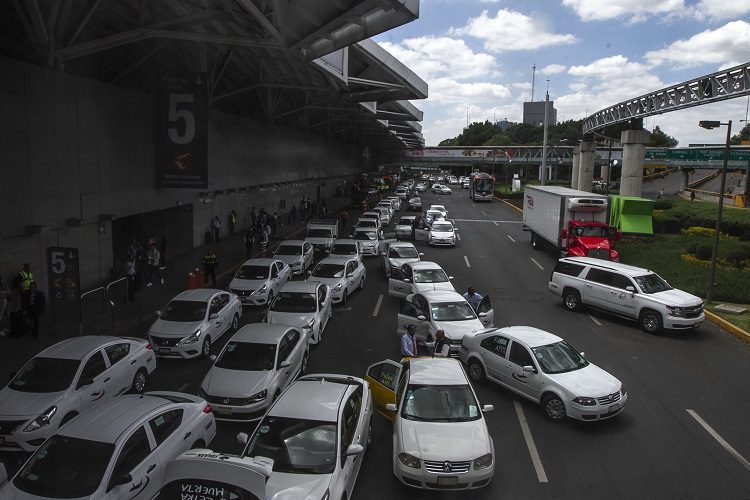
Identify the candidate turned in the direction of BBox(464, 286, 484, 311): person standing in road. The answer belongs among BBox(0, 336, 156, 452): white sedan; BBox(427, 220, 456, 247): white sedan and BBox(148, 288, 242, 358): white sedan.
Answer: BBox(427, 220, 456, 247): white sedan

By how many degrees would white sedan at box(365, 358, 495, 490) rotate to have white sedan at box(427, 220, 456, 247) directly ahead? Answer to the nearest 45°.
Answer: approximately 180°

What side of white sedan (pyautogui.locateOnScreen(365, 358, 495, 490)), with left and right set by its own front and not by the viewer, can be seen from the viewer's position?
front

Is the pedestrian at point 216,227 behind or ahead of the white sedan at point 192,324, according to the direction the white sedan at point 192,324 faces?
behind

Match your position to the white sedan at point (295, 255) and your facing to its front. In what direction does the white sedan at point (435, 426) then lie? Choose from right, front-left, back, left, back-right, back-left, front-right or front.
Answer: front-left

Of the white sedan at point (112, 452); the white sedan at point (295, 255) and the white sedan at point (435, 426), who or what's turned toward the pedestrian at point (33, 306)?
the white sedan at point (295, 255)

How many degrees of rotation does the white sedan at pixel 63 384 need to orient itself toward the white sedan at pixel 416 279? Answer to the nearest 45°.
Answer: approximately 180°

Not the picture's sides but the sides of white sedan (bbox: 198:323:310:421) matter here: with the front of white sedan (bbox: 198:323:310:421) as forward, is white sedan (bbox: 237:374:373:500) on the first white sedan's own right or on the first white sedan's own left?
on the first white sedan's own left

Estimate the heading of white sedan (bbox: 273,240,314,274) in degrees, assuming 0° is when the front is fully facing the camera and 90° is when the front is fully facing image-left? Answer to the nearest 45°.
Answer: approximately 45°

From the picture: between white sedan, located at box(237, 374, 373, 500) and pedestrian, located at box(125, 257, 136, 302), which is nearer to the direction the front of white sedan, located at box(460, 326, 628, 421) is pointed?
the white sedan

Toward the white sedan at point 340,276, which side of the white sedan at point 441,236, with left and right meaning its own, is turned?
front

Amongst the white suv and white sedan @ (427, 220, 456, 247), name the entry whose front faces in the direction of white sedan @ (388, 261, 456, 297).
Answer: white sedan @ (427, 220, 456, 247)

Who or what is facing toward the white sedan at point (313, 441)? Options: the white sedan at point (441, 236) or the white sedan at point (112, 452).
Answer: the white sedan at point (441, 236)

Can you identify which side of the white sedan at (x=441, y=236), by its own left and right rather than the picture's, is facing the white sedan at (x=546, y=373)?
front

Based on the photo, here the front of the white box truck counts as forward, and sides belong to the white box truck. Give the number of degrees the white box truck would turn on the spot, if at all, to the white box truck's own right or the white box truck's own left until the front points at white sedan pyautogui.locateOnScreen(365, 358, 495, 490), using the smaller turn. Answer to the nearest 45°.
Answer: approximately 45° to the white box truck's own right

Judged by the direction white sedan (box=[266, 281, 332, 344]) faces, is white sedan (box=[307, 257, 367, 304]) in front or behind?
behind

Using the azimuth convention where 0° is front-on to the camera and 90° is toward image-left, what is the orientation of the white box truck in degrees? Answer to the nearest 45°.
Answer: approximately 315°

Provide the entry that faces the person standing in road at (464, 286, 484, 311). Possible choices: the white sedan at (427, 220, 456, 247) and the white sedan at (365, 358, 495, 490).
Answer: the white sedan at (427, 220, 456, 247)

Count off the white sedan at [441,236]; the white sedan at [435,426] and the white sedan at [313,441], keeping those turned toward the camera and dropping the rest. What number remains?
3

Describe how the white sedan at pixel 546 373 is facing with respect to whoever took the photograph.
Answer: facing the viewer and to the right of the viewer

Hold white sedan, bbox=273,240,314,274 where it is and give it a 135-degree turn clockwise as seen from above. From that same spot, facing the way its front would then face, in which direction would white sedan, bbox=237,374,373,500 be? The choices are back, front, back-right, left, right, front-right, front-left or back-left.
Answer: back
